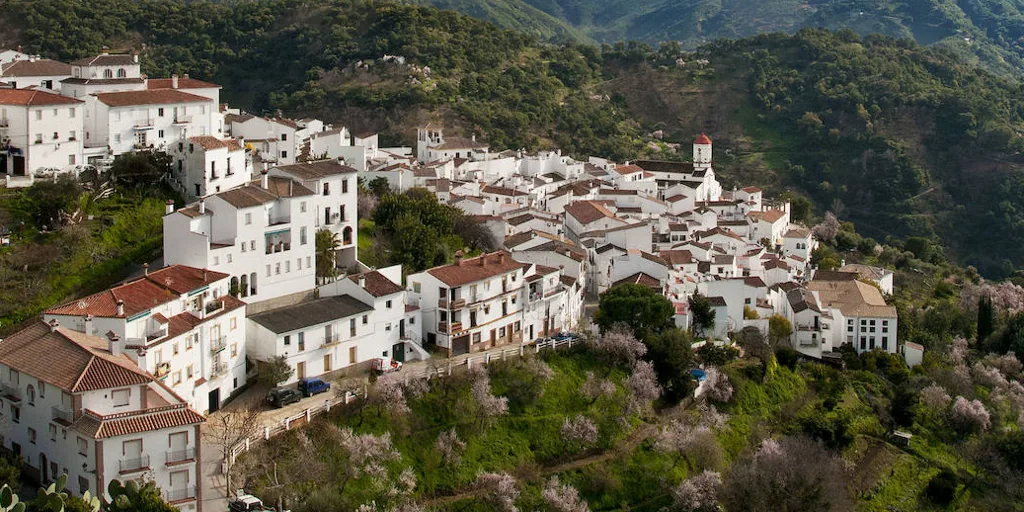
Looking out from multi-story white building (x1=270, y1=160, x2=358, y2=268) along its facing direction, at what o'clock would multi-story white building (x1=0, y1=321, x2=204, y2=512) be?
multi-story white building (x1=0, y1=321, x2=204, y2=512) is roughly at 2 o'clock from multi-story white building (x1=270, y1=160, x2=358, y2=268).

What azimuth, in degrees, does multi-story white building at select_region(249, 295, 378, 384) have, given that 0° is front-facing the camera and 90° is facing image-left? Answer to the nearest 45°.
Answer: approximately 315°

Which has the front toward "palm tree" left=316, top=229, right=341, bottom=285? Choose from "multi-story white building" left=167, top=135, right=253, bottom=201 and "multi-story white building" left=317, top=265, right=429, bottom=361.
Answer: "multi-story white building" left=167, top=135, right=253, bottom=201

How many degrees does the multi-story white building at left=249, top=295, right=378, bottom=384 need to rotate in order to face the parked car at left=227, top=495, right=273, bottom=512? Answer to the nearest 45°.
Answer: approximately 45° to its right

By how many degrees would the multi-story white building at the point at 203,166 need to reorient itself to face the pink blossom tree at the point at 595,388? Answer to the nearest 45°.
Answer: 0° — it already faces it

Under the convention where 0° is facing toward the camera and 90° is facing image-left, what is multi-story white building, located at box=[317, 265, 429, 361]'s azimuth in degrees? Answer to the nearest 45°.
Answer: approximately 315°

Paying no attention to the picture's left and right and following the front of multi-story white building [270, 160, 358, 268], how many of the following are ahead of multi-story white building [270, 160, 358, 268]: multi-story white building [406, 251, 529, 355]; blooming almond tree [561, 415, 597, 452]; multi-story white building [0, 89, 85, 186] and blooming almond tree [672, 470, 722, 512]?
3

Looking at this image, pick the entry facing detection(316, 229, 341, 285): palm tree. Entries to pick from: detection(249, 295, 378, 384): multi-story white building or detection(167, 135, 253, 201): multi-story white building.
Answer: detection(167, 135, 253, 201): multi-story white building

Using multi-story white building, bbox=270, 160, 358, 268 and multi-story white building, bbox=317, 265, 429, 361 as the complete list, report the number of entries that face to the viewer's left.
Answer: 0

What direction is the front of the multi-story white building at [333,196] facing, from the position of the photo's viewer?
facing the viewer and to the right of the viewer
